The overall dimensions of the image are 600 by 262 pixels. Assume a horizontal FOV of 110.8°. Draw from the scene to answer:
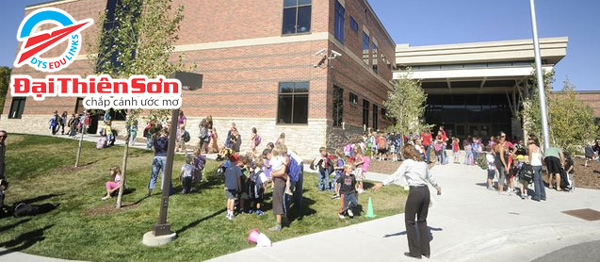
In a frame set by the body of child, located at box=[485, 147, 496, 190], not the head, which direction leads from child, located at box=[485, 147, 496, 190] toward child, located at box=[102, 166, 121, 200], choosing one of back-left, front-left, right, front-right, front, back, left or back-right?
back-right

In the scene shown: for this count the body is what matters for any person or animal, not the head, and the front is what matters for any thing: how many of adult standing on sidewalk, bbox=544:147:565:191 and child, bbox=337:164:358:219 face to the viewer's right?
0

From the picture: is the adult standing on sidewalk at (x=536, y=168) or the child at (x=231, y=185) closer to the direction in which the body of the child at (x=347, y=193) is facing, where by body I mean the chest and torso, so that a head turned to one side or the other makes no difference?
the child

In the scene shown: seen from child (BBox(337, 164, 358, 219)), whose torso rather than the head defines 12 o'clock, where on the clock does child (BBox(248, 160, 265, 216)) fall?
child (BBox(248, 160, 265, 216)) is roughly at 3 o'clock from child (BBox(337, 164, 358, 219)).

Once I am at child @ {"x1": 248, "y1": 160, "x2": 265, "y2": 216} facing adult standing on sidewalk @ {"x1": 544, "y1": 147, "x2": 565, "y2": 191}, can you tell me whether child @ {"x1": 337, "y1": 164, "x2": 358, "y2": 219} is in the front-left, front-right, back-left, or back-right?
front-right

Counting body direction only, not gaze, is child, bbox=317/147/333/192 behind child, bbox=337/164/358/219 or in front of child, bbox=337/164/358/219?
behind

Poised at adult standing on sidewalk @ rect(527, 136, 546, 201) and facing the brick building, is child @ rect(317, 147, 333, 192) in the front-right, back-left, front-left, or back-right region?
front-left

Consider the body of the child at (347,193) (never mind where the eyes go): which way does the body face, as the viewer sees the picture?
toward the camera
